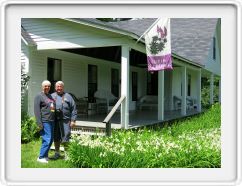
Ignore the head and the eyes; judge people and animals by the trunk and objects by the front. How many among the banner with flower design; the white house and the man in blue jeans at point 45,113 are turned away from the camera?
0

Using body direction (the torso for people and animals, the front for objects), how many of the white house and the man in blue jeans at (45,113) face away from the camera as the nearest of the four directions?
0

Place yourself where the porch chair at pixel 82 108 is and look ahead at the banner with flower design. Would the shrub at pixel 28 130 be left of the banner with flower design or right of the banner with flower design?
right

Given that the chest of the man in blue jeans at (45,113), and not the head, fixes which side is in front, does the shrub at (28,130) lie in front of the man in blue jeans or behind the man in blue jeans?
behind

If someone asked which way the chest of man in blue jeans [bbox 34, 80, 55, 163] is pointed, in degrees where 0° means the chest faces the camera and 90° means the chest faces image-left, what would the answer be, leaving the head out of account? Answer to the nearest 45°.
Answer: approximately 315°

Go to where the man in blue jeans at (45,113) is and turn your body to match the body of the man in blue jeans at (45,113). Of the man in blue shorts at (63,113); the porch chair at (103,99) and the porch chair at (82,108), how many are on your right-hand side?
0

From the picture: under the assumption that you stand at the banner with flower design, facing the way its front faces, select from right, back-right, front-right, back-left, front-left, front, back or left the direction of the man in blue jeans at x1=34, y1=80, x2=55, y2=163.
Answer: front-right

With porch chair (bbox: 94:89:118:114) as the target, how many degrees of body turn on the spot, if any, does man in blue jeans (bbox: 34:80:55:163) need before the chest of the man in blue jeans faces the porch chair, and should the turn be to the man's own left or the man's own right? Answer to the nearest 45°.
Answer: approximately 135° to the man's own left

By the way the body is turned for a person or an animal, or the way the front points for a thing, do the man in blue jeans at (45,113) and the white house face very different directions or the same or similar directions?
same or similar directions

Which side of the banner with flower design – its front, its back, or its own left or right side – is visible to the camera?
front

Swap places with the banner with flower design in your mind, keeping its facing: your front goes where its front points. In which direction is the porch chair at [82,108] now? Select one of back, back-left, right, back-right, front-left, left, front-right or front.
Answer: back-right

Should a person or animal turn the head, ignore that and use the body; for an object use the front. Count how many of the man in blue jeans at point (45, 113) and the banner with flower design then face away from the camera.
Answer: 0
